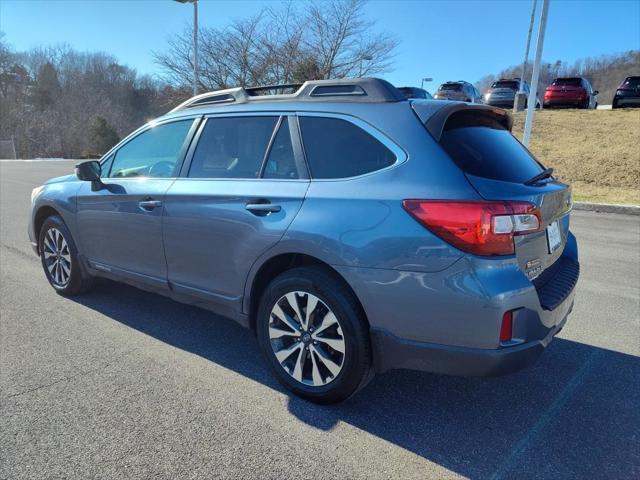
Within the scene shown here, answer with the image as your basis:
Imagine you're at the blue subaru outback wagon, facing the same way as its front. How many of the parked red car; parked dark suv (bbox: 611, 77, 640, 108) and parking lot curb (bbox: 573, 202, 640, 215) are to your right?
3

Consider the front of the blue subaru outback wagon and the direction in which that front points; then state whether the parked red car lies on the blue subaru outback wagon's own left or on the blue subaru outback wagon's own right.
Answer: on the blue subaru outback wagon's own right

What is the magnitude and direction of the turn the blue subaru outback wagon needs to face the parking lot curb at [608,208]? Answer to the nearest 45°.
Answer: approximately 90° to its right

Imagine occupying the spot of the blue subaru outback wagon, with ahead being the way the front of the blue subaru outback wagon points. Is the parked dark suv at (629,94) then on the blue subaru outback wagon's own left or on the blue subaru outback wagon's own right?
on the blue subaru outback wagon's own right

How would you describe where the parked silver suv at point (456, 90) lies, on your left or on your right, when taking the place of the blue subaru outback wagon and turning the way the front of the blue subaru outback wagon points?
on your right

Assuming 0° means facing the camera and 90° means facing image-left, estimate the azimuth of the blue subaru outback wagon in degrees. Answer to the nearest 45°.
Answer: approximately 135°
